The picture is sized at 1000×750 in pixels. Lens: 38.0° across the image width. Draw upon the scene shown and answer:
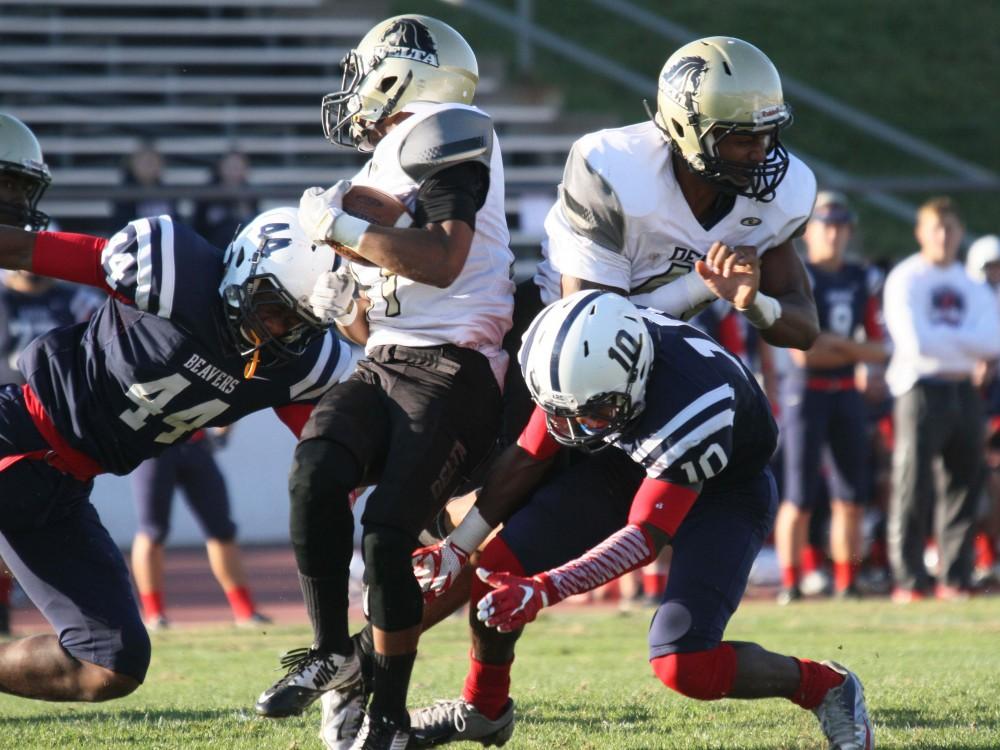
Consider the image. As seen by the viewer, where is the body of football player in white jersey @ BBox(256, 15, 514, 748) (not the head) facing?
to the viewer's left

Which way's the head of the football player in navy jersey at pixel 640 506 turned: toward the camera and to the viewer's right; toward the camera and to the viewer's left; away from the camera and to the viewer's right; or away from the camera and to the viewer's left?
toward the camera and to the viewer's left

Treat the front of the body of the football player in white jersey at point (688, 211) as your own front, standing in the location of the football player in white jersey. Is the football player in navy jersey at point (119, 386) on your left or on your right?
on your right

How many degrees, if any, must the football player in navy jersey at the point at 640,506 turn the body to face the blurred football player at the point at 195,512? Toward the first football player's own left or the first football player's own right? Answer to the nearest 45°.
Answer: approximately 90° to the first football player's own right

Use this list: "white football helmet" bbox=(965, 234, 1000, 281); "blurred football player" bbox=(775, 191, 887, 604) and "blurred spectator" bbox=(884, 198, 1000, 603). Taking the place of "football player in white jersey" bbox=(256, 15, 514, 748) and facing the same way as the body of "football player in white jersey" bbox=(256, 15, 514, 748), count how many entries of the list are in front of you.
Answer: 0

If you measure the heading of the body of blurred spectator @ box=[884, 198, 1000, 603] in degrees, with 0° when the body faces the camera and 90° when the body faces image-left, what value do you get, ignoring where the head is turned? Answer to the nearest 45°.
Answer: approximately 0°

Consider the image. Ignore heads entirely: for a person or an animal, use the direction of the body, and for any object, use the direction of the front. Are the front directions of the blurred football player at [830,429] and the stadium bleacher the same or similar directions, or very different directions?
same or similar directions

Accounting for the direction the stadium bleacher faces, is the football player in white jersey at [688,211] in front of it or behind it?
in front

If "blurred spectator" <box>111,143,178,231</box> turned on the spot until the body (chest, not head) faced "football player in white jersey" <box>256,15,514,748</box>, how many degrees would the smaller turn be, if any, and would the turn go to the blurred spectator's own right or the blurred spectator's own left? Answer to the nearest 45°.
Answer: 0° — they already face them

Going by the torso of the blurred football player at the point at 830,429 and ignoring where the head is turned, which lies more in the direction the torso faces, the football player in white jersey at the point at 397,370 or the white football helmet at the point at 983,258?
the football player in white jersey

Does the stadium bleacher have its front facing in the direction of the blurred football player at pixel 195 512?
yes

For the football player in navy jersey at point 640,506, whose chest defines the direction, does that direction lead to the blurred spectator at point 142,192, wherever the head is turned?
no

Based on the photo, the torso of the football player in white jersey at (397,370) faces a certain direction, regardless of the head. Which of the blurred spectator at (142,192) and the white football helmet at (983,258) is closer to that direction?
the blurred spectator

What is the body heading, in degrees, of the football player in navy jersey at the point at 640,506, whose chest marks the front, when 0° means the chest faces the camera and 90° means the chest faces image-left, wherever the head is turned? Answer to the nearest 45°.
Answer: approximately 45°

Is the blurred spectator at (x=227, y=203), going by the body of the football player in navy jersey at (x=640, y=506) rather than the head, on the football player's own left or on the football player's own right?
on the football player's own right

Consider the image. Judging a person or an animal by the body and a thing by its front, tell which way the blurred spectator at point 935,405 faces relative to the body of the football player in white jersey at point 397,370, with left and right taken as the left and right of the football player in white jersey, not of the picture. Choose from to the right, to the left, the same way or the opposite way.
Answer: to the left

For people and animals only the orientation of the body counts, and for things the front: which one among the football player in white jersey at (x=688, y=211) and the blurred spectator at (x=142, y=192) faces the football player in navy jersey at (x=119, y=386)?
the blurred spectator

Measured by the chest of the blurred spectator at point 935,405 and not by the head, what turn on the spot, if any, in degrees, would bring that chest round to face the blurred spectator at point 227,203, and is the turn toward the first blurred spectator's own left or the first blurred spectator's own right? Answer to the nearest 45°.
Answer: approximately 90° to the first blurred spectator's own right

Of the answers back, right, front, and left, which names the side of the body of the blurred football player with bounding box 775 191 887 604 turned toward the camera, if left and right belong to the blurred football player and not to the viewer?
front
